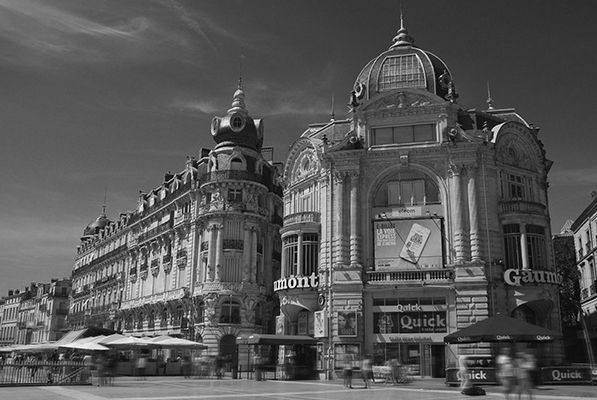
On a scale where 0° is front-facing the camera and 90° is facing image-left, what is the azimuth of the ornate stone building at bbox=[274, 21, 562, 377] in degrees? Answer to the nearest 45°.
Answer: approximately 0°

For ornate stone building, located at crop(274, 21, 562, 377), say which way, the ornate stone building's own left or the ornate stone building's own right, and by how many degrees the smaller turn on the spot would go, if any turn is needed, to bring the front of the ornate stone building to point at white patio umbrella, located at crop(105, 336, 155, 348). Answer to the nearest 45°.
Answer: approximately 90° to the ornate stone building's own right
